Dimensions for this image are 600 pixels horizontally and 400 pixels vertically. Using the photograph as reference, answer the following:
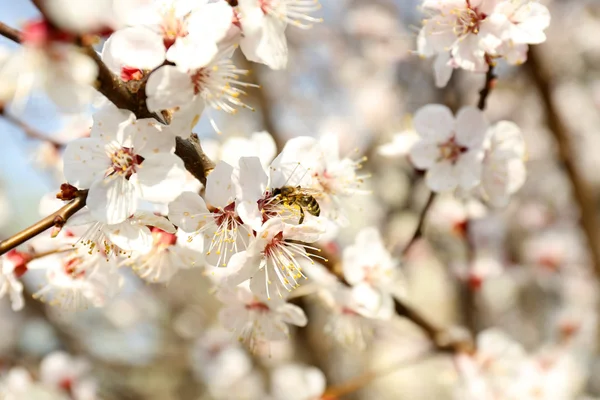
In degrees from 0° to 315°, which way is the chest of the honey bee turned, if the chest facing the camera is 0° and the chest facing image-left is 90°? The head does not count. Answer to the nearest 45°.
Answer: approximately 90°
